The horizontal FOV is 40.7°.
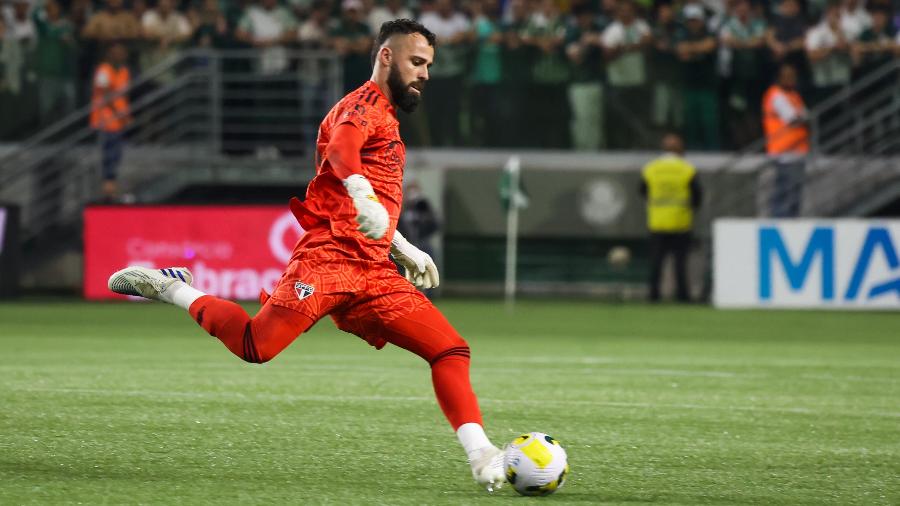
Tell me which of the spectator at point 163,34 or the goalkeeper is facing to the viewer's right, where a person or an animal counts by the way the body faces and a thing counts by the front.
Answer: the goalkeeper

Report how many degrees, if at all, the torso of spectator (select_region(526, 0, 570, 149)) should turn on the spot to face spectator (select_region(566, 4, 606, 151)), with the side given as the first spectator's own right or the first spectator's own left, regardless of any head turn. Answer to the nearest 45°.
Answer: approximately 90° to the first spectator's own left

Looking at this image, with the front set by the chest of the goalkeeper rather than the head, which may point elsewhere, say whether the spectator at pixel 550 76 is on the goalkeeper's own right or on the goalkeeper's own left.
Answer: on the goalkeeper's own left

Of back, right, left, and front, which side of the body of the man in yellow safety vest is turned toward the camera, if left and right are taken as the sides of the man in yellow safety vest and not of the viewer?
back

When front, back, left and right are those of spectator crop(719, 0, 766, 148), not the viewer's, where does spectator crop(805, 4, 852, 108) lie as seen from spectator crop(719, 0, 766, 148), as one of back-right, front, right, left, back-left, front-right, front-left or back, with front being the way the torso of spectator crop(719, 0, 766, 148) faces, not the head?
left

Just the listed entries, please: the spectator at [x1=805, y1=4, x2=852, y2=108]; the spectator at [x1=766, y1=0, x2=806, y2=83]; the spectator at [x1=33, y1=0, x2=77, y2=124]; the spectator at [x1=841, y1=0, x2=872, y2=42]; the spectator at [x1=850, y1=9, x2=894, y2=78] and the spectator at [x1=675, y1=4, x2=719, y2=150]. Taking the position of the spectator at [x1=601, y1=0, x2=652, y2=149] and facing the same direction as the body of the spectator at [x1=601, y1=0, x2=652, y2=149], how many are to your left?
5

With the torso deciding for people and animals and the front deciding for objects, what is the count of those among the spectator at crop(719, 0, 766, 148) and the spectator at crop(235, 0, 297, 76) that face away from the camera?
0

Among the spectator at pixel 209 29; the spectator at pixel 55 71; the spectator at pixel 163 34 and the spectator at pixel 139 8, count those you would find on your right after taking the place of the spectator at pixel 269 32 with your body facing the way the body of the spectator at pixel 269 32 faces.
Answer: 4

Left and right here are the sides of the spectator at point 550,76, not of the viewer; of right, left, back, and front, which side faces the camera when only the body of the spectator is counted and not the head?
front

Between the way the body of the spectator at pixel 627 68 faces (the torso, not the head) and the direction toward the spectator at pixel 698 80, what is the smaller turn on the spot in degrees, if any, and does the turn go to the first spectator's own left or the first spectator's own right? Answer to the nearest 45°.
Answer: approximately 90° to the first spectator's own left

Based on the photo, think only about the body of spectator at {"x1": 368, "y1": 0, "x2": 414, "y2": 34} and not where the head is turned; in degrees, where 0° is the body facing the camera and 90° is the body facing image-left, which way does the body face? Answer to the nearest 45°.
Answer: approximately 0°

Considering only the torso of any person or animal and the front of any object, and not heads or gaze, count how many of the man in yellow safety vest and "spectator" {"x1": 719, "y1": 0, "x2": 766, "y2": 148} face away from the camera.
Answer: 1

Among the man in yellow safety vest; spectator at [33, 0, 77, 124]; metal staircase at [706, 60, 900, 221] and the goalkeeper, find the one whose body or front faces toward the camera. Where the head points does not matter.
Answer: the spectator

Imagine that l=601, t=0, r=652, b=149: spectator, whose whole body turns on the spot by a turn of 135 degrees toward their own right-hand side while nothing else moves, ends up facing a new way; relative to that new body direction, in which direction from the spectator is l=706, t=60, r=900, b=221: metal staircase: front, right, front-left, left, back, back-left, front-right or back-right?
back-right

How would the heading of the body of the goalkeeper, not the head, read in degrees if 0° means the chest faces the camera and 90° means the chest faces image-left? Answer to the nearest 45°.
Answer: approximately 270°

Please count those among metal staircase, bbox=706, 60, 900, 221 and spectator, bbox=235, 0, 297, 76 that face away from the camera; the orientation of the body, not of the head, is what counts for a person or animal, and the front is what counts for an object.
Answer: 0
